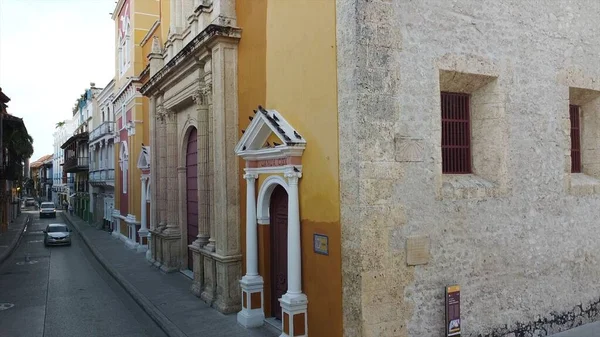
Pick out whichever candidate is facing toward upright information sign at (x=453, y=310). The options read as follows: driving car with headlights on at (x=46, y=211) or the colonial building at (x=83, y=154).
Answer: the driving car with headlights on

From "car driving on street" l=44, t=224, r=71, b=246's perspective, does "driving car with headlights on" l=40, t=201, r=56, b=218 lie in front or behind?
behind

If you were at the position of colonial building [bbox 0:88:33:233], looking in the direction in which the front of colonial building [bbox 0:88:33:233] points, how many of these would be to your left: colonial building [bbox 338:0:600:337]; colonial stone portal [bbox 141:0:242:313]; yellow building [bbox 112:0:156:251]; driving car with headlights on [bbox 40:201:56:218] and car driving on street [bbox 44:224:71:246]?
1

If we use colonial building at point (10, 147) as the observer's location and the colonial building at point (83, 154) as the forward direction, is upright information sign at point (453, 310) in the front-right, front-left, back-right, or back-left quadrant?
back-right

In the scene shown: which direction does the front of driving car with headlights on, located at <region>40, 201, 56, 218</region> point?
toward the camera

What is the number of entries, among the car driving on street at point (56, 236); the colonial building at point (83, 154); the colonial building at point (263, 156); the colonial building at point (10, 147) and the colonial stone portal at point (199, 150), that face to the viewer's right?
1

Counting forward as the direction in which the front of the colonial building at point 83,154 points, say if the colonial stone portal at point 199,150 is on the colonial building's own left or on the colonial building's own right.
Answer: on the colonial building's own left

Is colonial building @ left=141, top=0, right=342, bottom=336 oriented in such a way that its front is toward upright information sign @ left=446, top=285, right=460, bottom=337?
no

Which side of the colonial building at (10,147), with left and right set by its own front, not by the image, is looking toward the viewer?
right

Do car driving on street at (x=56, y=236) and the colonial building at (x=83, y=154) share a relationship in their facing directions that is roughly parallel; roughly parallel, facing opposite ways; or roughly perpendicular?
roughly perpendicular

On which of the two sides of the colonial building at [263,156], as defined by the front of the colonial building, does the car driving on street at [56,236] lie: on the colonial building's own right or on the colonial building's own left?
on the colonial building's own right

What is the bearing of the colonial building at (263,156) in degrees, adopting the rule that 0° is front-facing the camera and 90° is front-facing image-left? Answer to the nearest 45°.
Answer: approximately 45°

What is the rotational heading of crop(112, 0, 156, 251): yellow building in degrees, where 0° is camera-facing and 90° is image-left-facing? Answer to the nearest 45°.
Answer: approximately 45°

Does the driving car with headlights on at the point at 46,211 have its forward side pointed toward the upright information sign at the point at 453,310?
yes
